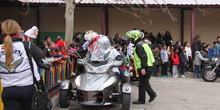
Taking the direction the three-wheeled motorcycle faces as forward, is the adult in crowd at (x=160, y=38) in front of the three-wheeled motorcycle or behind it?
behind

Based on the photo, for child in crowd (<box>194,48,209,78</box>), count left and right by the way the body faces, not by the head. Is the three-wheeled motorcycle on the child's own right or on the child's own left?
on the child's own right

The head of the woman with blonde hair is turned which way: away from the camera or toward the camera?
away from the camera

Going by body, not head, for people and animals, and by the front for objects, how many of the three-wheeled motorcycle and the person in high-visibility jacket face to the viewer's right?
0

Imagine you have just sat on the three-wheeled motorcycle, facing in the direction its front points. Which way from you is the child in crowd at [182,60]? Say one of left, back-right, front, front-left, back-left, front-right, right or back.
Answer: back-left

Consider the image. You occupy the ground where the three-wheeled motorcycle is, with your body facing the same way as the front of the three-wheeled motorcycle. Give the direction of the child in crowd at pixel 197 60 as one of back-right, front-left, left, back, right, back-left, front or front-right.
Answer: back-left

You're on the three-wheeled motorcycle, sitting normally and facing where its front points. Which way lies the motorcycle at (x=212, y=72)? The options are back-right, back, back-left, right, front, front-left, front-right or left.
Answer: back-left
